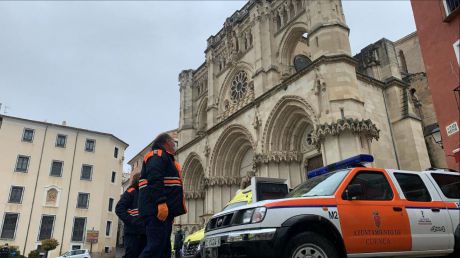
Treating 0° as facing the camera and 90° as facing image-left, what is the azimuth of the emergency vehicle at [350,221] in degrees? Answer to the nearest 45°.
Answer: approximately 45°

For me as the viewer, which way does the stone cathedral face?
facing the viewer and to the left of the viewer

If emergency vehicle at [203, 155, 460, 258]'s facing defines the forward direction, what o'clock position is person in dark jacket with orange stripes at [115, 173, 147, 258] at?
The person in dark jacket with orange stripes is roughly at 2 o'clock from the emergency vehicle.

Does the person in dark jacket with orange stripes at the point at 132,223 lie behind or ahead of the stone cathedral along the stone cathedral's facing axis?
ahead

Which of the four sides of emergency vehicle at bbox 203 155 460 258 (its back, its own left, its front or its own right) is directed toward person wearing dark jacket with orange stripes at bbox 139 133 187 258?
front

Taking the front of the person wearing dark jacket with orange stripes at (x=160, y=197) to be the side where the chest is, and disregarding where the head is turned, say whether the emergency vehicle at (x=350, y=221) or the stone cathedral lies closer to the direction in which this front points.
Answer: the emergency vehicle

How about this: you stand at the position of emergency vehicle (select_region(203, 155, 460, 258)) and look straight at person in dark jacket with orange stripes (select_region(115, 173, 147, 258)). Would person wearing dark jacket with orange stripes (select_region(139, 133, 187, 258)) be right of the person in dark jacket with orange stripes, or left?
left

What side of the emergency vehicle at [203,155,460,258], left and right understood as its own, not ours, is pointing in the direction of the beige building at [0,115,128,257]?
right

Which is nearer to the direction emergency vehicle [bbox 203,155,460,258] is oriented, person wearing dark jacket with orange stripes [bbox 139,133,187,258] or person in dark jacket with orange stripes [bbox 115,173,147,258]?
the person wearing dark jacket with orange stripes
